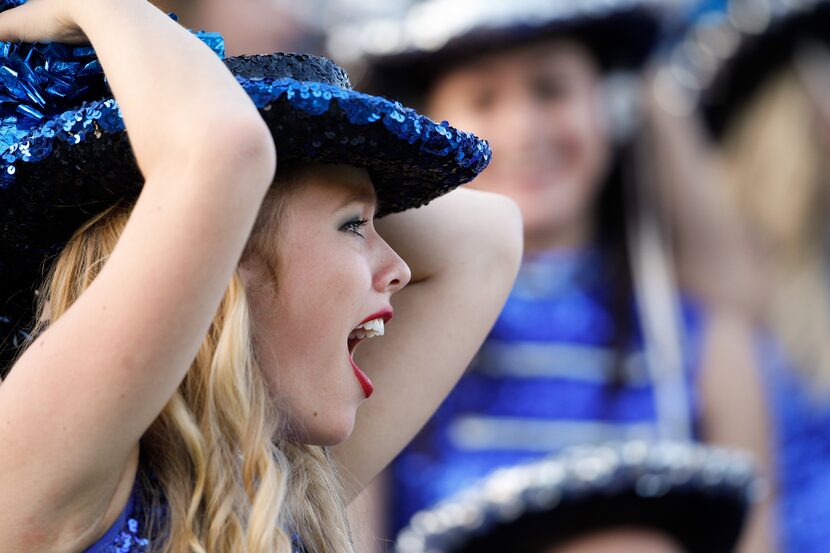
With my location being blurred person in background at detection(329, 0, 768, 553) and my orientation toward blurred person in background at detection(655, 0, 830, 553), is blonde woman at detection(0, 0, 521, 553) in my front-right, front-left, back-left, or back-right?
back-right

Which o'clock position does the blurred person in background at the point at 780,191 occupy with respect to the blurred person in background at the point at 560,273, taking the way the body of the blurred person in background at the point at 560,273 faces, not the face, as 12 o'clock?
the blurred person in background at the point at 780,191 is roughly at 8 o'clock from the blurred person in background at the point at 560,273.

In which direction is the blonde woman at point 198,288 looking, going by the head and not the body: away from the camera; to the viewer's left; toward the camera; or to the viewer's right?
to the viewer's right

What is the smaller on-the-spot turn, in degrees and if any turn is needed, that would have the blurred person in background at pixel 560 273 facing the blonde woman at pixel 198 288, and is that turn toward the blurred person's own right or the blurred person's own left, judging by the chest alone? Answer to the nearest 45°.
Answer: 0° — they already face them
